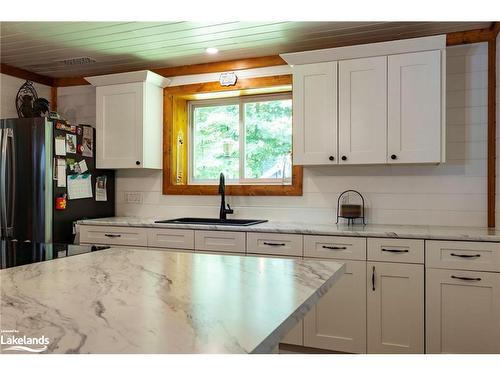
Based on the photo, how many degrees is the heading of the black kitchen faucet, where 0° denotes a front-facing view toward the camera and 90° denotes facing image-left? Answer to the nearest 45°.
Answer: approximately 0°

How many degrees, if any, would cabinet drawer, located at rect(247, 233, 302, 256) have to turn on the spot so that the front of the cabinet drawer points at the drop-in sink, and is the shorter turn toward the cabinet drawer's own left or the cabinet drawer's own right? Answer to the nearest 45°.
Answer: approximately 135° to the cabinet drawer's own right

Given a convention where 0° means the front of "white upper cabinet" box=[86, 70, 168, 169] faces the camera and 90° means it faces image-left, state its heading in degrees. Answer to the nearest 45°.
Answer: approximately 45°

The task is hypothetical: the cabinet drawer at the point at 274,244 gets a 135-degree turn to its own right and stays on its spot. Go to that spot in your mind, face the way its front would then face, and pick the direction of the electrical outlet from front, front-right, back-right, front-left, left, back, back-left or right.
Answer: front

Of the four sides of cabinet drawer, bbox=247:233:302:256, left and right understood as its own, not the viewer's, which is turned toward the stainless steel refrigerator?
right

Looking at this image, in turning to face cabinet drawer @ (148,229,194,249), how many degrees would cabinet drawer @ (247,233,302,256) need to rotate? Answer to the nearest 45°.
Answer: approximately 90° to its right

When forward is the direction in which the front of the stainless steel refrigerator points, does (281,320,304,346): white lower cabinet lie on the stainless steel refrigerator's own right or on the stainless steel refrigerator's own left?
on the stainless steel refrigerator's own left

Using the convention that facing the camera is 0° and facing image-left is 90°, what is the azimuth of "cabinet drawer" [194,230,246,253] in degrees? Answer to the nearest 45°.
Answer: approximately 0°

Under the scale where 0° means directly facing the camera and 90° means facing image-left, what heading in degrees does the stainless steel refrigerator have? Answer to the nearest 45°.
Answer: approximately 45°
